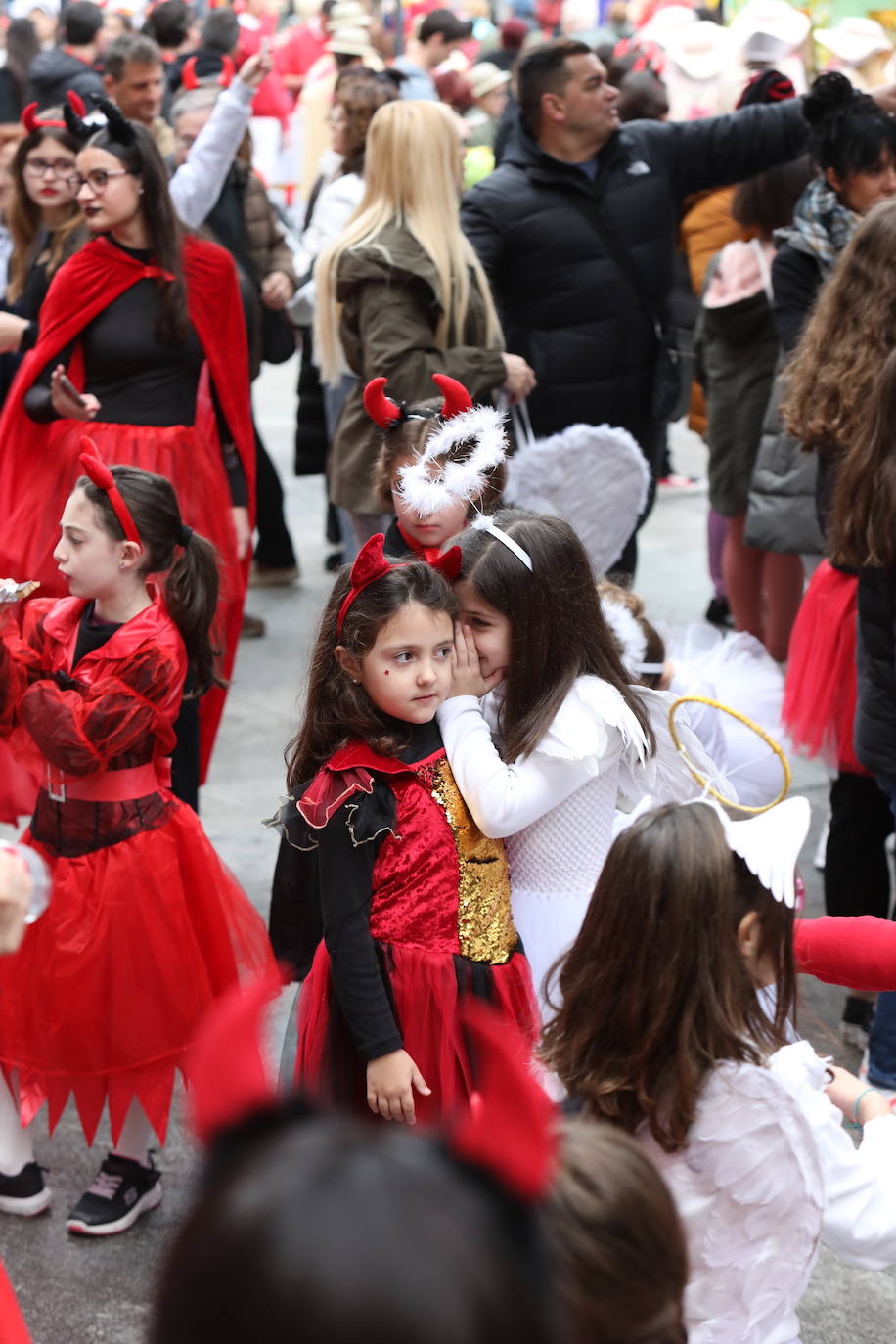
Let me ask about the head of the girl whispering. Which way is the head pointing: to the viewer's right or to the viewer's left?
to the viewer's left

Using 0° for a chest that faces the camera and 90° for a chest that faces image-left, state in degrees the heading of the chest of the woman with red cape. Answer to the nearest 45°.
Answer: approximately 45°

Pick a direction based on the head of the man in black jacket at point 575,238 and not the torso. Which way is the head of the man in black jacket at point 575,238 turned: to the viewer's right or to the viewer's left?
to the viewer's right

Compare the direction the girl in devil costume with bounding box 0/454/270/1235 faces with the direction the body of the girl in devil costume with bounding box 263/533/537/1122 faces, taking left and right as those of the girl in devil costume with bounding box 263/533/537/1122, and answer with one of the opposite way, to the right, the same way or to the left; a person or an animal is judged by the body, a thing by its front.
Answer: to the right

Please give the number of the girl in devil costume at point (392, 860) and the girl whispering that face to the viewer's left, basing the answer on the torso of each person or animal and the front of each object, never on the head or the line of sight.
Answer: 1

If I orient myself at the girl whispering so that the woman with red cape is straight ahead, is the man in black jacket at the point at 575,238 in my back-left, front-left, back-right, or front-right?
front-right

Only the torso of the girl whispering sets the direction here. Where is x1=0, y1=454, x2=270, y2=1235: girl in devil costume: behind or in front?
in front

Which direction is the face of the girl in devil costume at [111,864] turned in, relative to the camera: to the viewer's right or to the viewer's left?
to the viewer's left

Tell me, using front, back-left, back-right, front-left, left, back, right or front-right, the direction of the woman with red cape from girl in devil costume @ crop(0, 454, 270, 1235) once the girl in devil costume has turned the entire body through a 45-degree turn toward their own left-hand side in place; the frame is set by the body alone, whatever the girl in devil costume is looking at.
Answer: back

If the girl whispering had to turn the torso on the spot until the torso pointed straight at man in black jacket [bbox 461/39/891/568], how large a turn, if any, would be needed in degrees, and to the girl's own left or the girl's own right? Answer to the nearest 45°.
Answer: approximately 90° to the girl's own right

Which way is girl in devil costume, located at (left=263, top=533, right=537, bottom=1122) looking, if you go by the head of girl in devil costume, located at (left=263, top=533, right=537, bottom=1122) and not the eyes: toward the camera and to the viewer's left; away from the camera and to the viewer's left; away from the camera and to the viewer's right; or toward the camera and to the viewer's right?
toward the camera and to the viewer's right

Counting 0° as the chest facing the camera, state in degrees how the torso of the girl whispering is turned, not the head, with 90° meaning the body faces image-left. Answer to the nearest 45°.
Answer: approximately 90°

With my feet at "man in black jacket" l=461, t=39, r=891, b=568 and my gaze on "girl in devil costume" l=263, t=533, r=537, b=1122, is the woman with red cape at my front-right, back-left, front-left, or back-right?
front-right

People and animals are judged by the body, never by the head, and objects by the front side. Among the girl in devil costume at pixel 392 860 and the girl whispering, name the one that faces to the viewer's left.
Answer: the girl whispering
